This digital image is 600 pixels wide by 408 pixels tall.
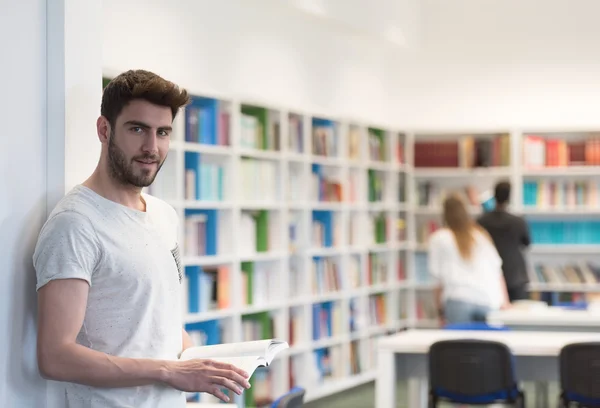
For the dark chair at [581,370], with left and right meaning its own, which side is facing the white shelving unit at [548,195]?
front

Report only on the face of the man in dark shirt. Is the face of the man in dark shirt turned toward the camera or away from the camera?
away from the camera

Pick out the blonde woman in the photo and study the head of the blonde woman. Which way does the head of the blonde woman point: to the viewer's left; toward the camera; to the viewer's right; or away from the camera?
away from the camera

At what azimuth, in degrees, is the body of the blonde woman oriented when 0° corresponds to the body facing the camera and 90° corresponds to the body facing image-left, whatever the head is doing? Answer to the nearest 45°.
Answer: approximately 180°

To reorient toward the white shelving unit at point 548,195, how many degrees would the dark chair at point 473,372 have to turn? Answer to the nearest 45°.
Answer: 0° — it already faces it

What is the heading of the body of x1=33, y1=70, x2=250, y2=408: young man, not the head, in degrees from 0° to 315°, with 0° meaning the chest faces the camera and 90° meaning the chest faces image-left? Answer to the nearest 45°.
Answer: approximately 315°

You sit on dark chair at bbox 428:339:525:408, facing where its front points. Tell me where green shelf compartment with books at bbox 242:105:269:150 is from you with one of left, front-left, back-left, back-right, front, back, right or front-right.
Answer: front-left

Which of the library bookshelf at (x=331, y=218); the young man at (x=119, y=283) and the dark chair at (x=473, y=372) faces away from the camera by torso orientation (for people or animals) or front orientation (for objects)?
the dark chair

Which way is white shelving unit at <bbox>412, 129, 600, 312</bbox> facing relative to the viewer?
toward the camera

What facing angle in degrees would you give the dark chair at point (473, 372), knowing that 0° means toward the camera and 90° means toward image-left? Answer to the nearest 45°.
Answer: approximately 180°

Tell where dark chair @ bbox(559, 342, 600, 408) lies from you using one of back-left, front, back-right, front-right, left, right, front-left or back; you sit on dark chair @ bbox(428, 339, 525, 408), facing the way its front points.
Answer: right

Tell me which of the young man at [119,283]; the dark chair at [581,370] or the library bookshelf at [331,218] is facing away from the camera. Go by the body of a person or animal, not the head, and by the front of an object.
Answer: the dark chair

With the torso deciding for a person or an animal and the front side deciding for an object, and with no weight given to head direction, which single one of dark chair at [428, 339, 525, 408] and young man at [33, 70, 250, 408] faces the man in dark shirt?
the dark chair

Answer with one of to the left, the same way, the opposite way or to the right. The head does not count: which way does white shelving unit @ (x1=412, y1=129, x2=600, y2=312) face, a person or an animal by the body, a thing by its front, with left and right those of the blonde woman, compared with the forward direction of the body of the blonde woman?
the opposite way

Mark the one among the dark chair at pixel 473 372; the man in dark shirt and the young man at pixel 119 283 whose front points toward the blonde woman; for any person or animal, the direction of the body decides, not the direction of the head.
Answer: the dark chair

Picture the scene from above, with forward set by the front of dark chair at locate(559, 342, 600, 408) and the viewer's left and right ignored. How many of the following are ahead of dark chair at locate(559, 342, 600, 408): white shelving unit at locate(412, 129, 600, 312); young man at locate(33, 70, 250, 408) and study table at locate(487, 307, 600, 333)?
2

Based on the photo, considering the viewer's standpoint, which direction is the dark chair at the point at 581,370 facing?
facing away from the viewer
